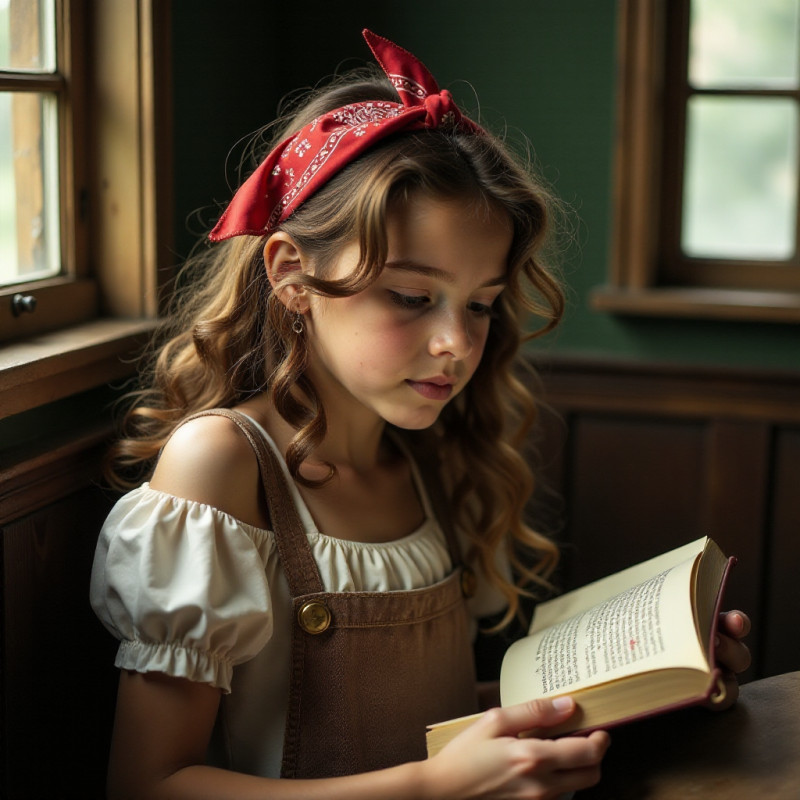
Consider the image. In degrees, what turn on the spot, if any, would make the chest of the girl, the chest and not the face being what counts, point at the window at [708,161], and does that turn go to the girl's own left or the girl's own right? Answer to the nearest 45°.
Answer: approximately 90° to the girl's own left
